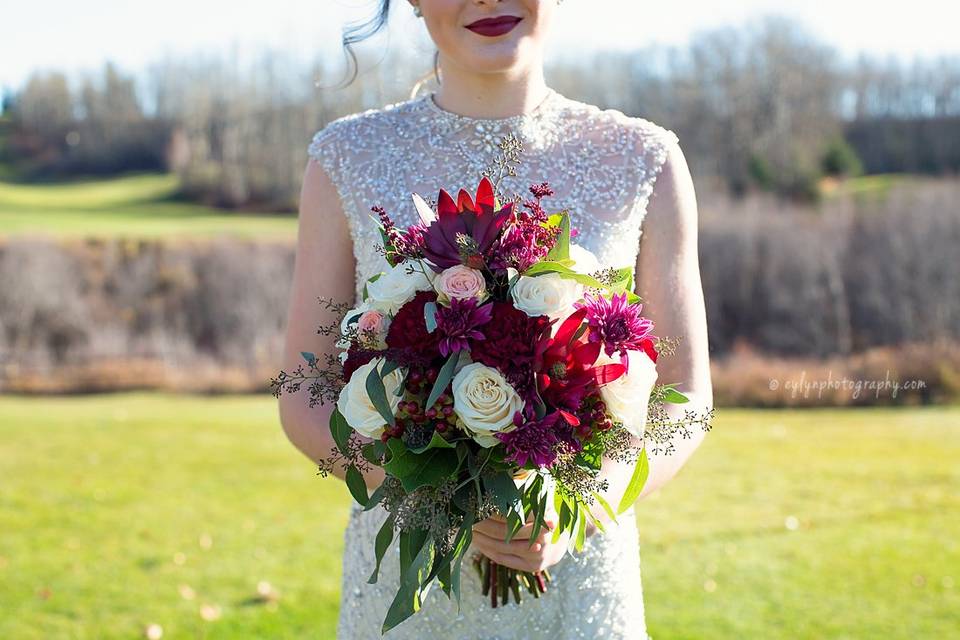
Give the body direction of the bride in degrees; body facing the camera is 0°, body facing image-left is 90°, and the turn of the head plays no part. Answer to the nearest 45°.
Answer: approximately 0°
